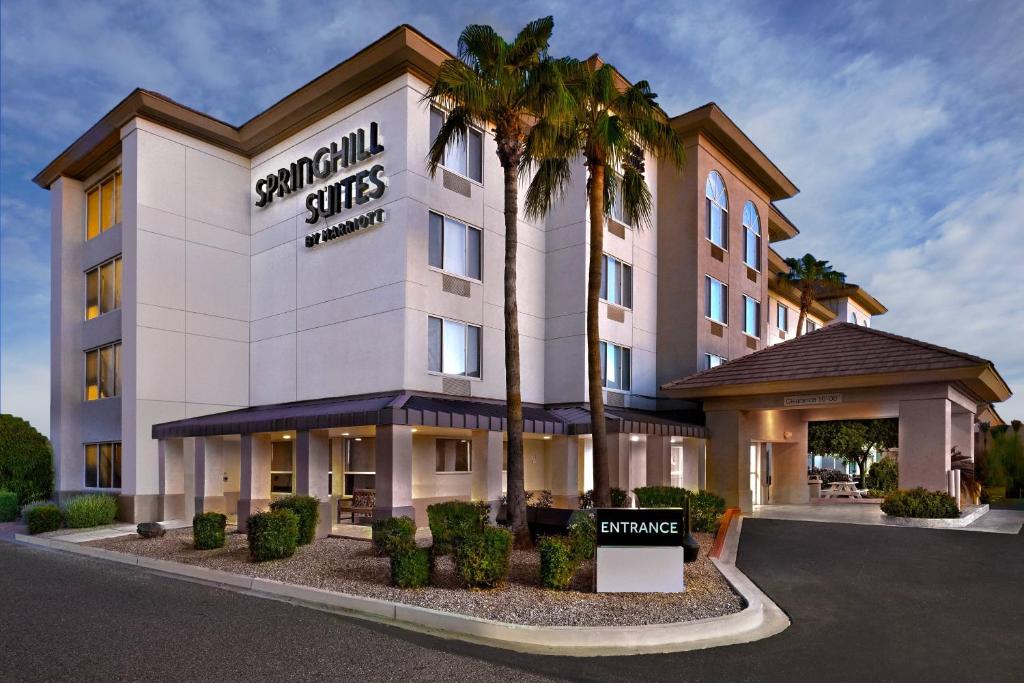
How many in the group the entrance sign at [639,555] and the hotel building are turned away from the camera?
0

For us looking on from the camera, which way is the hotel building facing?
facing the viewer and to the right of the viewer

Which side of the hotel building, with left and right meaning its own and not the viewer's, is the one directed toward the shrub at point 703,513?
front

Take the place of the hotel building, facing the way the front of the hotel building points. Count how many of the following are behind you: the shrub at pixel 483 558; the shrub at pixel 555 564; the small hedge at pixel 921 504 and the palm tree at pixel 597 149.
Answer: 0

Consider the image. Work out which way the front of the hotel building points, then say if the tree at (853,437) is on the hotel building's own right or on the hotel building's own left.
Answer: on the hotel building's own left

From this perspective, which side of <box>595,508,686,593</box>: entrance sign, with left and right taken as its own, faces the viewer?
front

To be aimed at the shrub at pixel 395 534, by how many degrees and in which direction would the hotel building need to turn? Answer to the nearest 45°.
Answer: approximately 45° to its right
